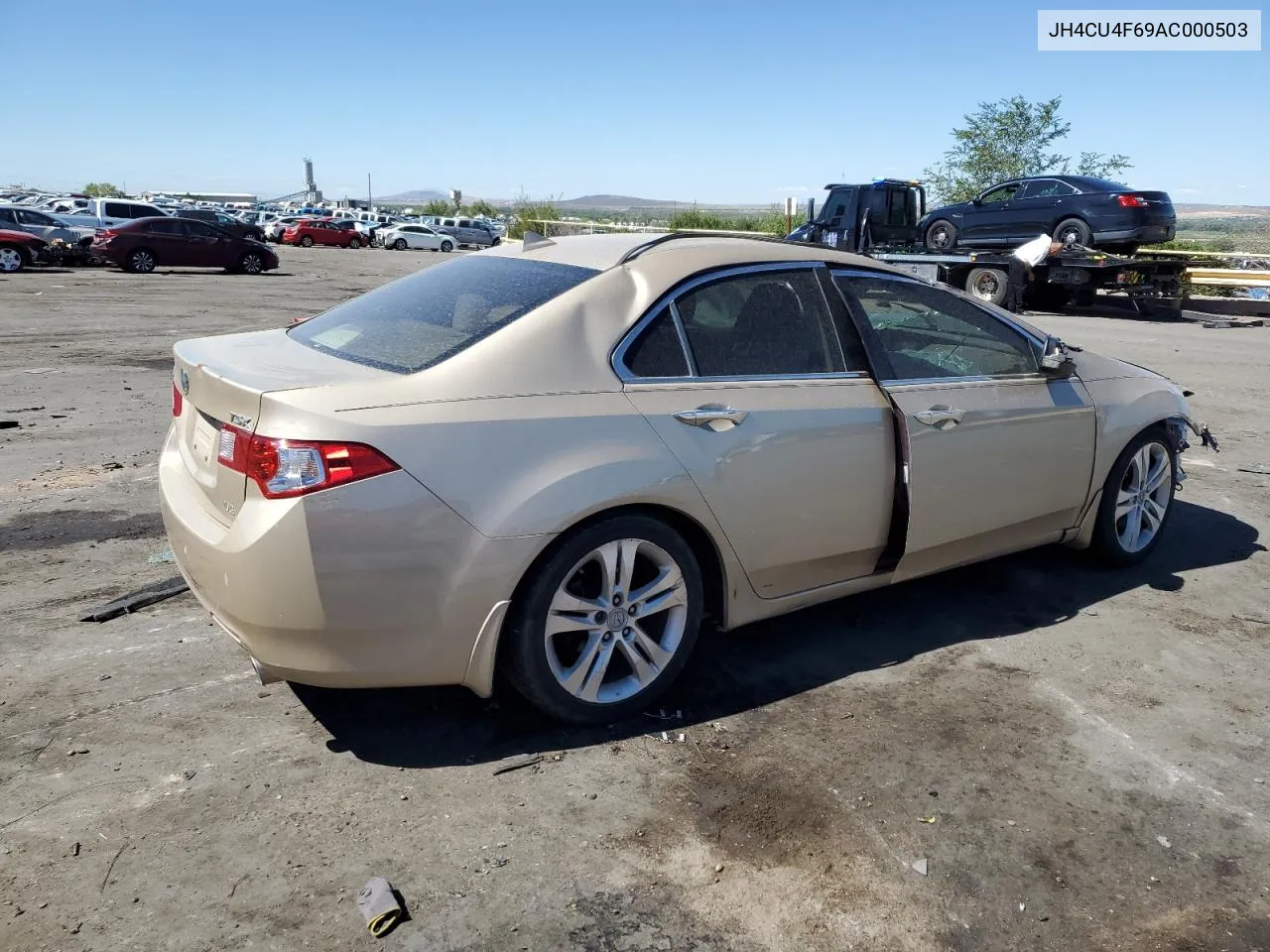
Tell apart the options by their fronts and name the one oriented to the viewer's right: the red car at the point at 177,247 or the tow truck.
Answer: the red car

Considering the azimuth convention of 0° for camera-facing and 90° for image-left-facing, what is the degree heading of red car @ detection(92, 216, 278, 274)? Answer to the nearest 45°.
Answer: approximately 270°

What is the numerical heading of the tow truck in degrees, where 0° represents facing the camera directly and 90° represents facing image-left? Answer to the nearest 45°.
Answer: approximately 135°

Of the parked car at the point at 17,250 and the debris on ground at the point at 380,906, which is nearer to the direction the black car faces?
the parked car

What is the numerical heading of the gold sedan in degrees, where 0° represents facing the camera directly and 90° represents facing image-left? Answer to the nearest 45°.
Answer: approximately 225°

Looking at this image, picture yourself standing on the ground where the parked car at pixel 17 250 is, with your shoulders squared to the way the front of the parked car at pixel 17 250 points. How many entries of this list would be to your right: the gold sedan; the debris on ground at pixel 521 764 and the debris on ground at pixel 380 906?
3

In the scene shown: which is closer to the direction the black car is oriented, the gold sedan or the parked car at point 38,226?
the parked car
